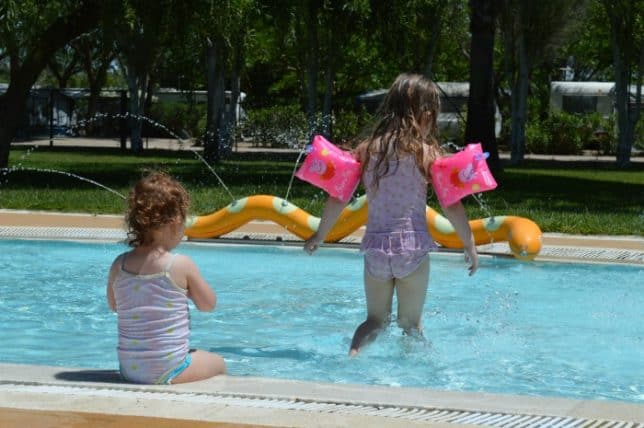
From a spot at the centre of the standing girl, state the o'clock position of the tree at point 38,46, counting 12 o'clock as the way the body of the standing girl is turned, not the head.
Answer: The tree is roughly at 11 o'clock from the standing girl.

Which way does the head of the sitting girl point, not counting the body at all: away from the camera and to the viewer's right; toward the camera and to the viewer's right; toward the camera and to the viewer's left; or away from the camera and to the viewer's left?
away from the camera and to the viewer's right

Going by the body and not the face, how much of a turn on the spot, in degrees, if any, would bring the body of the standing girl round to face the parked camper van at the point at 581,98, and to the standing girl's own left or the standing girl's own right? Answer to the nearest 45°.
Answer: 0° — they already face it

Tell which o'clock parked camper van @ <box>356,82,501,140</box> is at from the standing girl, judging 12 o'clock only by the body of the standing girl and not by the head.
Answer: The parked camper van is roughly at 12 o'clock from the standing girl.

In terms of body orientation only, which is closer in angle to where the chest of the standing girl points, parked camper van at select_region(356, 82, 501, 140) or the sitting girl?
the parked camper van

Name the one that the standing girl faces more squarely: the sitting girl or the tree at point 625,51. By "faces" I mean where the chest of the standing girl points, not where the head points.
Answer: the tree

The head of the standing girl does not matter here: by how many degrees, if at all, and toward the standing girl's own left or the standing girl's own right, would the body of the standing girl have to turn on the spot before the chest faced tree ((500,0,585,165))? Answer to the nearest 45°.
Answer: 0° — they already face it

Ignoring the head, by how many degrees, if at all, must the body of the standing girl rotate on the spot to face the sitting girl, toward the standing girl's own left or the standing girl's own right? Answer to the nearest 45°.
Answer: approximately 135° to the standing girl's own left

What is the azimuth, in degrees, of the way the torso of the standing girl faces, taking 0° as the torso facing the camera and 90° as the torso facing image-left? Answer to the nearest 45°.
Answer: approximately 180°

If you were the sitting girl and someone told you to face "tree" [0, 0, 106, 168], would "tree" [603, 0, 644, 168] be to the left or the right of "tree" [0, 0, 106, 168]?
right
